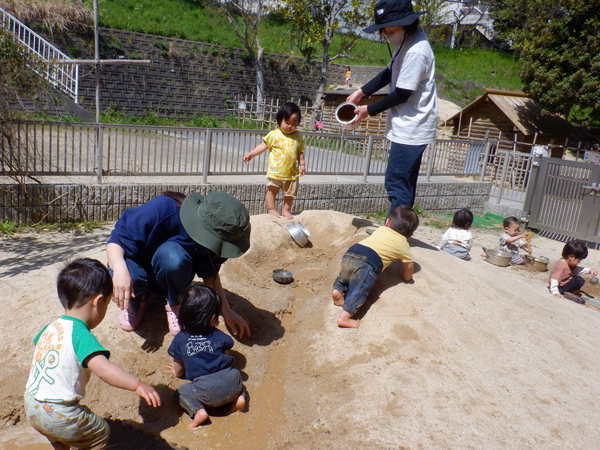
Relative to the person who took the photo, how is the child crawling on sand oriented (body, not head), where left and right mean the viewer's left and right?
facing away from the viewer and to the right of the viewer

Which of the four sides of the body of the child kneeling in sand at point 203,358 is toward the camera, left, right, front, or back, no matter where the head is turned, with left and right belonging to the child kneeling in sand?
back

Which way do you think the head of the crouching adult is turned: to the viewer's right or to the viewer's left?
to the viewer's right

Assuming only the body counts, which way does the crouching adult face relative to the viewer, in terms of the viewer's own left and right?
facing the viewer and to the right of the viewer

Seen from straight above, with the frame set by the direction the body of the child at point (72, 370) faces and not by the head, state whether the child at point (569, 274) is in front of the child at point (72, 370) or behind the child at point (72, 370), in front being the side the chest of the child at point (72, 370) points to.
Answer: in front

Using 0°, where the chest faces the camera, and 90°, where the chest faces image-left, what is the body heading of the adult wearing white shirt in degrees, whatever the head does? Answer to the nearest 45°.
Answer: approximately 90°

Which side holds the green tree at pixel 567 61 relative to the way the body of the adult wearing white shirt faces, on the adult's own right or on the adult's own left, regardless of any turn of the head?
on the adult's own right

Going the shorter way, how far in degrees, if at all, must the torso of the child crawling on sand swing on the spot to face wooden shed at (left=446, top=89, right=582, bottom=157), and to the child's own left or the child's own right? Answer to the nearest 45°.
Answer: approximately 45° to the child's own left

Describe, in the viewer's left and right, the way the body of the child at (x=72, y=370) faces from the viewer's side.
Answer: facing away from the viewer and to the right of the viewer

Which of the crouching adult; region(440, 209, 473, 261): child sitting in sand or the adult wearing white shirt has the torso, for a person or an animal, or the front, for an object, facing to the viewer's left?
the adult wearing white shirt

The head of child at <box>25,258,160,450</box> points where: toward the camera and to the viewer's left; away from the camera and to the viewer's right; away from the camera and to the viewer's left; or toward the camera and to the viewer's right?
away from the camera and to the viewer's right

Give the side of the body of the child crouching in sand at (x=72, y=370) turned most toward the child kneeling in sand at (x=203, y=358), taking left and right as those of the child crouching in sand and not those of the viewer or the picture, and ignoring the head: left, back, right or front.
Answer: front

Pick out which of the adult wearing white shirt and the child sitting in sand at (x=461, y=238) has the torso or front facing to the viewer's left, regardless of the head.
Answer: the adult wearing white shirt
